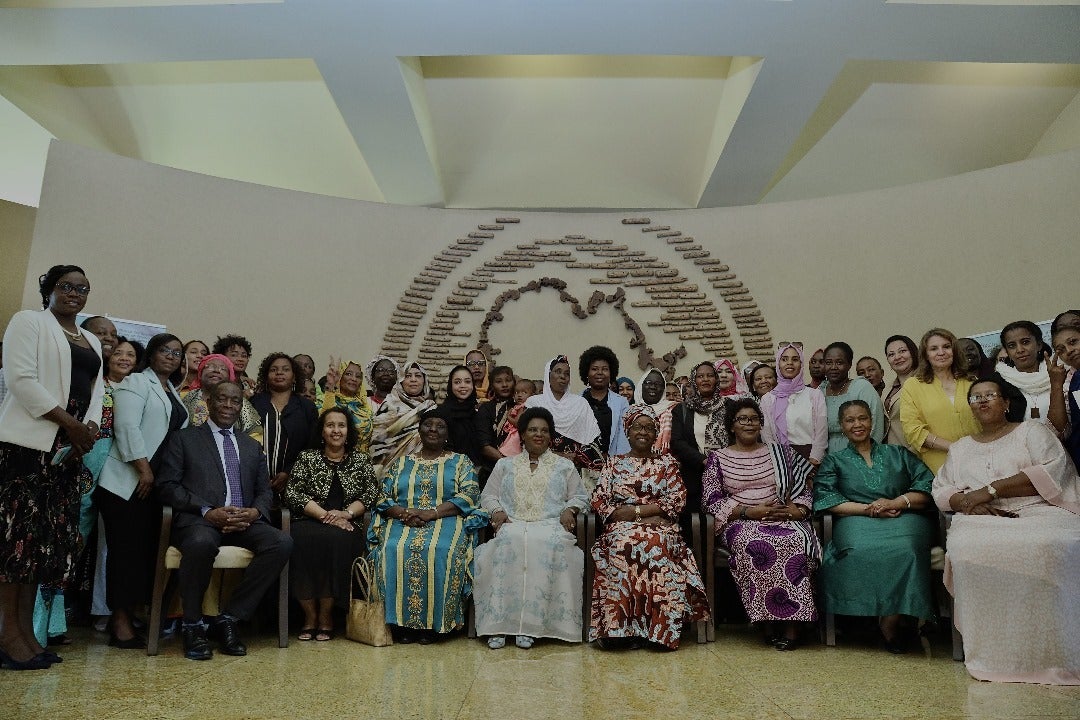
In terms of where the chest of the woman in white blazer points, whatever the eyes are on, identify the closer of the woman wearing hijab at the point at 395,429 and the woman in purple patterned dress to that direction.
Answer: the woman in purple patterned dress

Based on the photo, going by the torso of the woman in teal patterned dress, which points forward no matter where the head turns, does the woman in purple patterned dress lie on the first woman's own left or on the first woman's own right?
on the first woman's own left

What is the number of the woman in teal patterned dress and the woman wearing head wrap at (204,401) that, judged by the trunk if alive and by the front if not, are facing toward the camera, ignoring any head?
2

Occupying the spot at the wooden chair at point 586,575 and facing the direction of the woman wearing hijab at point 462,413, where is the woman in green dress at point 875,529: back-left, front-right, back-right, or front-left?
back-right
